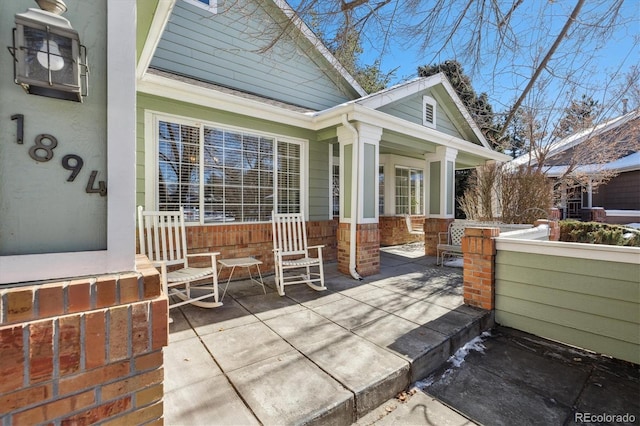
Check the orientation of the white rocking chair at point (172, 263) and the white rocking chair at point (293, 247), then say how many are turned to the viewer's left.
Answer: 0

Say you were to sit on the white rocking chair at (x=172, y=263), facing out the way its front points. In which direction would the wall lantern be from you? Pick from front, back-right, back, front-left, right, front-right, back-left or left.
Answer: front-right

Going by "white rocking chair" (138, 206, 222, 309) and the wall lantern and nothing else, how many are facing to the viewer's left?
0

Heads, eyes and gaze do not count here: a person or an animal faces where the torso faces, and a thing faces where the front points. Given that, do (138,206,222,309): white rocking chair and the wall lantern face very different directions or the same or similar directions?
same or similar directions

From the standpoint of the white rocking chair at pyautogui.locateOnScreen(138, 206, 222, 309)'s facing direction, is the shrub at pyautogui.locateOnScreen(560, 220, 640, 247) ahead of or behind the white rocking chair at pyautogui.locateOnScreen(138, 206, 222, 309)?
ahead

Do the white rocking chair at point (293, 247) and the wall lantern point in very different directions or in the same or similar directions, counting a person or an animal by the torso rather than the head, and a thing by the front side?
same or similar directions

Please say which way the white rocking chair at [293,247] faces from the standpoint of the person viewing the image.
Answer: facing the viewer and to the right of the viewer
